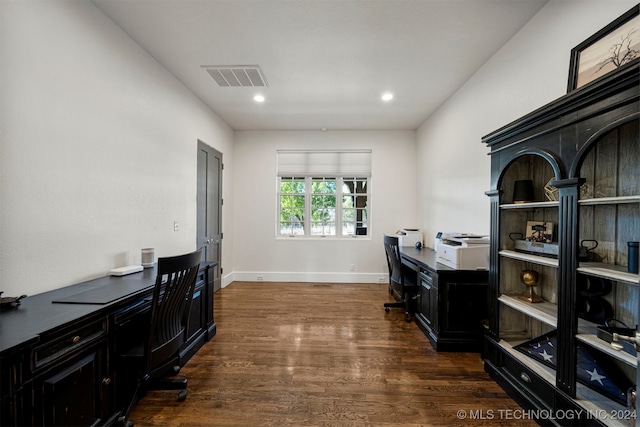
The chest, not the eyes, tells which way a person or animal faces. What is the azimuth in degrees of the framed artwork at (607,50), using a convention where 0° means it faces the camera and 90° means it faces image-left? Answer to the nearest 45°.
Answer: approximately 45°

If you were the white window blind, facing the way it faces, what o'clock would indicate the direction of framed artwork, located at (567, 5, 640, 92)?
The framed artwork is roughly at 11 o'clock from the white window blind.

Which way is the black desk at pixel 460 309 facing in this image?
to the viewer's left

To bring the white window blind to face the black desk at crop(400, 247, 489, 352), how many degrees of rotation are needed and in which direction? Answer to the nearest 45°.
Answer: approximately 45° to its left

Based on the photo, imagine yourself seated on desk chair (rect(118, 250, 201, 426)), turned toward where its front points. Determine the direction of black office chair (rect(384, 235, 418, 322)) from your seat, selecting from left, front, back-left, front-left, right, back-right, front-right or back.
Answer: back-right

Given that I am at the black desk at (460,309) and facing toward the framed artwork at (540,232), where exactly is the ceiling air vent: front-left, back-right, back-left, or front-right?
back-right

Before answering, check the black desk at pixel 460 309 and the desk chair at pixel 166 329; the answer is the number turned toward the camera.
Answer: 0

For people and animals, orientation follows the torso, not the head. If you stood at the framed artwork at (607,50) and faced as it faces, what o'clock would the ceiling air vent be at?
The ceiling air vent is roughly at 1 o'clock from the framed artwork.

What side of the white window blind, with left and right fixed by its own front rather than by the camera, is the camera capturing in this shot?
front

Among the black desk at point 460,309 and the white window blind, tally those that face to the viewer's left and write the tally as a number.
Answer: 1

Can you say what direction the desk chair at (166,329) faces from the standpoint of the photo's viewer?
facing away from the viewer and to the left of the viewer

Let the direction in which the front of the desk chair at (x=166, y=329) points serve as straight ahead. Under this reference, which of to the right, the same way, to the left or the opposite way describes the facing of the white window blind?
to the left

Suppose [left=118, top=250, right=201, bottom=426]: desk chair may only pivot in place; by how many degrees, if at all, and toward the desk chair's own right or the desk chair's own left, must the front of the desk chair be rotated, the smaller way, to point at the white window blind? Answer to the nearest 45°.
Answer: approximately 90° to the desk chair's own right

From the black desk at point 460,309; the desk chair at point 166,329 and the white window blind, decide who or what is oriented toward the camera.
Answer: the white window blind
